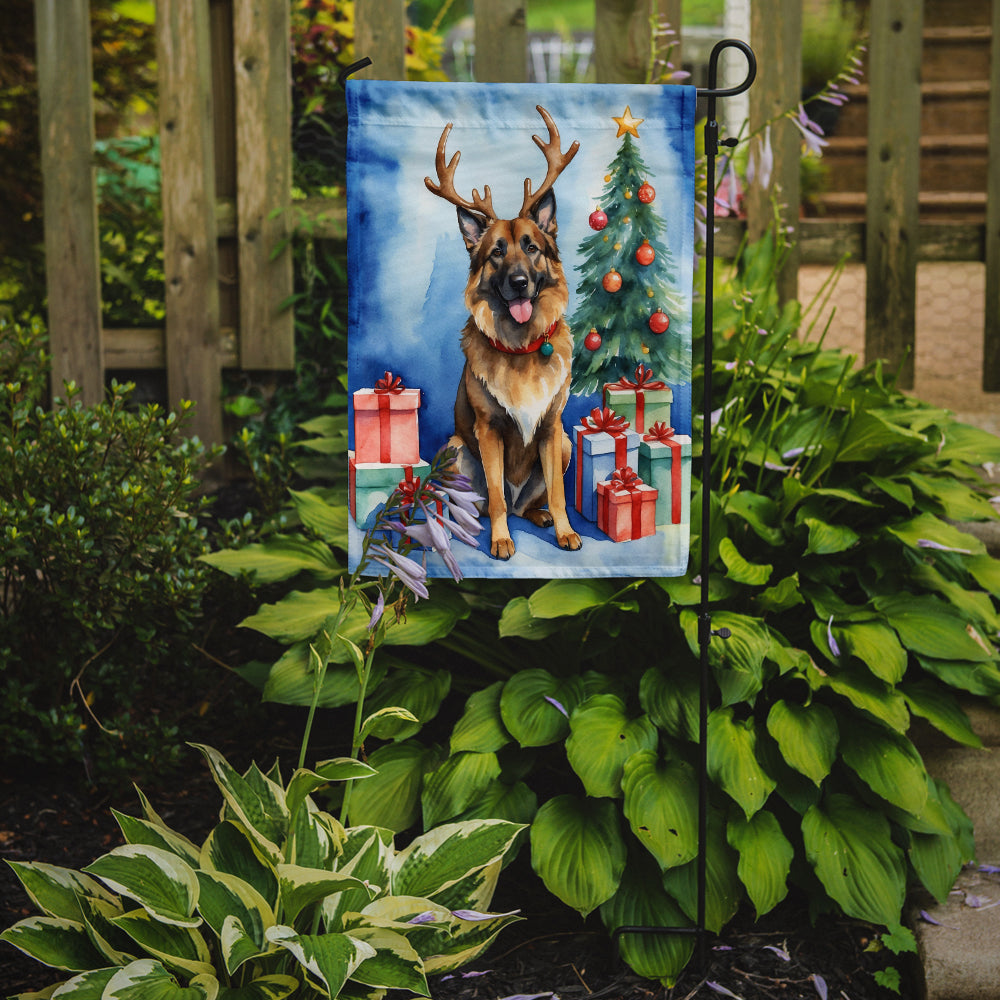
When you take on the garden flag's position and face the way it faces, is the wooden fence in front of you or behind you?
behind

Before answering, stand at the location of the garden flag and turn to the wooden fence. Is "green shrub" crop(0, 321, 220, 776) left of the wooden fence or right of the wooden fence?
left

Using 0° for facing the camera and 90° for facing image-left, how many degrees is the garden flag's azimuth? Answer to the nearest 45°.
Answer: approximately 0°

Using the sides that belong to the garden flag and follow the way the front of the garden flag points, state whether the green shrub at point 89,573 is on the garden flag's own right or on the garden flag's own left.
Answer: on the garden flag's own right
